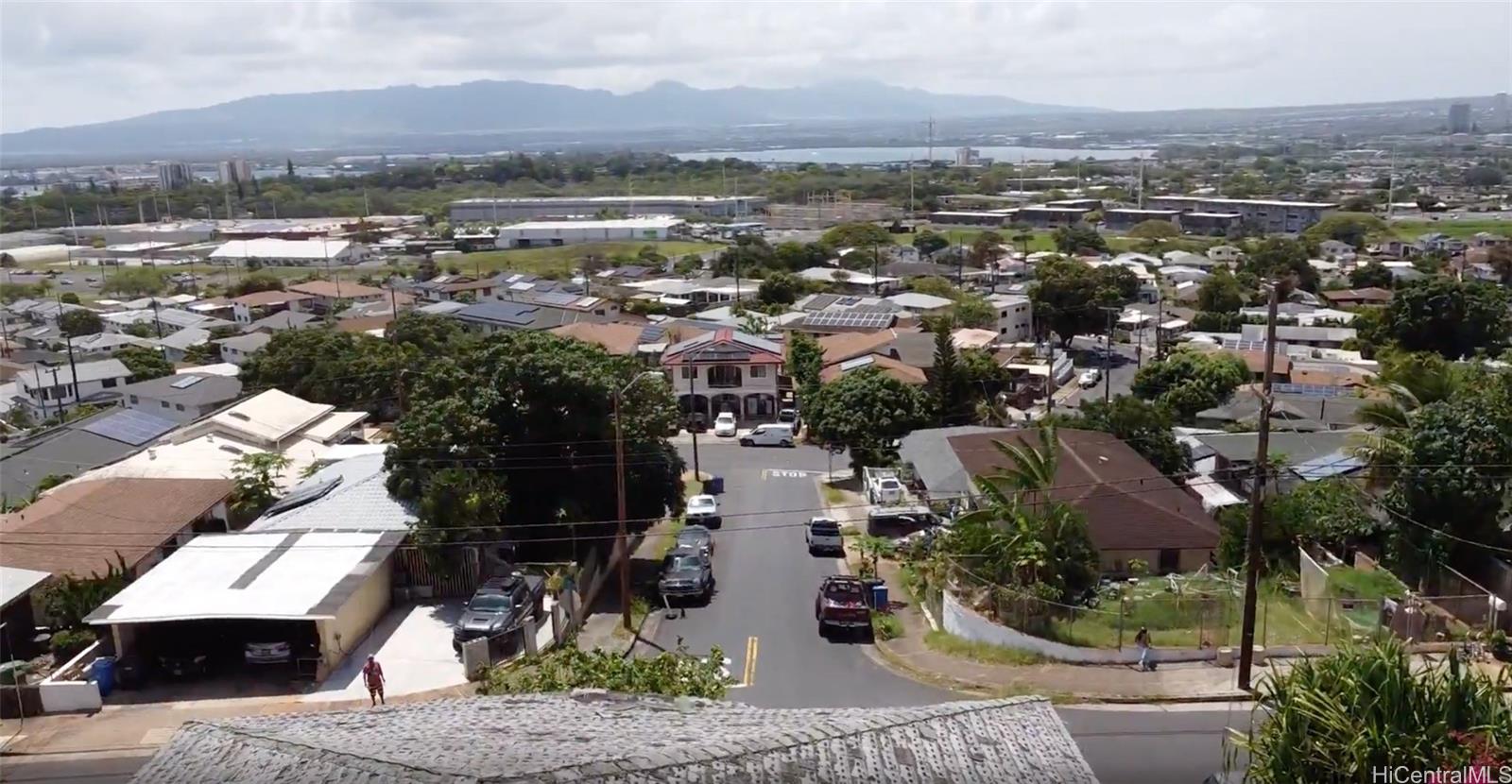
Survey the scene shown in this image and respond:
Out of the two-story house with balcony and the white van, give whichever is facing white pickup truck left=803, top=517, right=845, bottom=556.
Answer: the two-story house with balcony

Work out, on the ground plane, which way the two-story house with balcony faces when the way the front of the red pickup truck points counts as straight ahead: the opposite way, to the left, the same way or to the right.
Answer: the opposite way

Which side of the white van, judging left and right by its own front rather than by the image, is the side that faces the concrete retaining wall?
left

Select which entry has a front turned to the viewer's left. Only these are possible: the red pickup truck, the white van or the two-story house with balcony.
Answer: the white van

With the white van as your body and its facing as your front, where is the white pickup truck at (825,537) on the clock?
The white pickup truck is roughly at 9 o'clock from the white van.

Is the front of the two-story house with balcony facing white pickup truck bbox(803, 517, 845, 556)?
yes

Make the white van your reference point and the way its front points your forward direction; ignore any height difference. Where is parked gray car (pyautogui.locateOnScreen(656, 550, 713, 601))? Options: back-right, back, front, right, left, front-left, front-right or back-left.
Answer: left

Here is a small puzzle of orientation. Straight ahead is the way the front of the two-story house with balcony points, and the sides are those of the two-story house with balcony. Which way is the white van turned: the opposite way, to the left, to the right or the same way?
to the right

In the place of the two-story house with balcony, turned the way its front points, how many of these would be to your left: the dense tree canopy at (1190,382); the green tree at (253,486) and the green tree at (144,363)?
1

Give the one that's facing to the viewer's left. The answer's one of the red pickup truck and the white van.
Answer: the white van

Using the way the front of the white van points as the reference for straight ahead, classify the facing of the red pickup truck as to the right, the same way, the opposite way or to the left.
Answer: to the right

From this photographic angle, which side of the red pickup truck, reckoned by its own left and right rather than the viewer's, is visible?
back

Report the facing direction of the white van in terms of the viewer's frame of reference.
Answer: facing to the left of the viewer

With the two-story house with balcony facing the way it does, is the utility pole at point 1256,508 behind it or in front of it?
in front

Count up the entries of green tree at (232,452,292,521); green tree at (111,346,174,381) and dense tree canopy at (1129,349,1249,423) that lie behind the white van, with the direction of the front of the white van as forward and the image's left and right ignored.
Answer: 1

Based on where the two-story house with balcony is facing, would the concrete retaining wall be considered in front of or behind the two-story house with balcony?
in front

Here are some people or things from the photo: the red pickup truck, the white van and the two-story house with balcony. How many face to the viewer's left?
1

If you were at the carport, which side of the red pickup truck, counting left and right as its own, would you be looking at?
left

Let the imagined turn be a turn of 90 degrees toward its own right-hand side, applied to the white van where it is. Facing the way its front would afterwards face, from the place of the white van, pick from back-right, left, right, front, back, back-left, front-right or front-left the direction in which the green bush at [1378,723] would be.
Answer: back

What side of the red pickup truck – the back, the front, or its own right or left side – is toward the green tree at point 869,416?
front

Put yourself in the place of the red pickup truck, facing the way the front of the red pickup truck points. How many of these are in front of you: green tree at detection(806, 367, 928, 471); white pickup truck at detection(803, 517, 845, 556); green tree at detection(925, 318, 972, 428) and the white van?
4

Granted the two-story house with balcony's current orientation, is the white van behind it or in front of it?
in front
